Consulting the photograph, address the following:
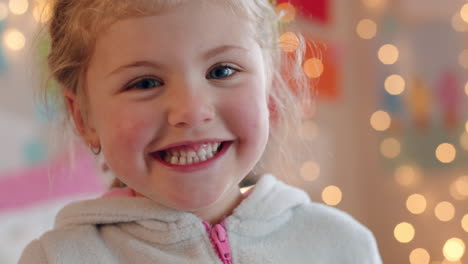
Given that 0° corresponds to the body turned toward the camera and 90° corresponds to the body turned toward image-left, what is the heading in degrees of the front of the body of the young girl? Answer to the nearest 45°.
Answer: approximately 0°

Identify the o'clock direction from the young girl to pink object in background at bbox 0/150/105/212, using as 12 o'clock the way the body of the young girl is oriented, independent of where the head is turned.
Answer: The pink object in background is roughly at 5 o'clock from the young girl.
